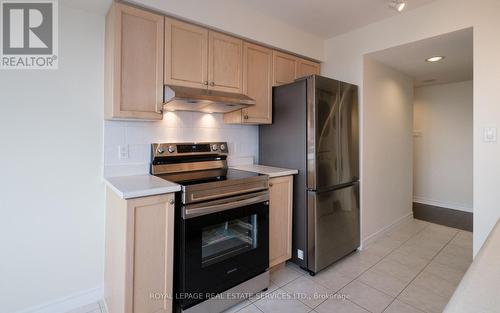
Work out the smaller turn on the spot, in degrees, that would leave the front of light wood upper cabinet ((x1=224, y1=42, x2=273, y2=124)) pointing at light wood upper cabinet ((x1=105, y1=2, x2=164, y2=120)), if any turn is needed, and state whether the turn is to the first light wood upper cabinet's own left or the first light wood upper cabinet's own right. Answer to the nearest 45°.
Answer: approximately 90° to the first light wood upper cabinet's own right

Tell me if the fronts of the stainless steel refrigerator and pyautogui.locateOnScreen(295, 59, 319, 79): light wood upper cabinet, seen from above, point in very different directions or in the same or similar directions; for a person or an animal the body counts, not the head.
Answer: same or similar directions

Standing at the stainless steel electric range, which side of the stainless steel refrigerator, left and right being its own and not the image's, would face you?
right

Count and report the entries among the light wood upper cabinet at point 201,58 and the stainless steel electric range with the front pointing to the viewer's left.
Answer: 0

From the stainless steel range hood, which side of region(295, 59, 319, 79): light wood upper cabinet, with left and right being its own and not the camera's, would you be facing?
right

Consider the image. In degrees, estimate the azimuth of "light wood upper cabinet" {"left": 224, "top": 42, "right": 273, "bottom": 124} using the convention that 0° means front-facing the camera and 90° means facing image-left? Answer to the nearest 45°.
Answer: approximately 315°

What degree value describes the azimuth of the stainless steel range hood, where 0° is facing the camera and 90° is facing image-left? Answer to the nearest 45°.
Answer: approximately 315°

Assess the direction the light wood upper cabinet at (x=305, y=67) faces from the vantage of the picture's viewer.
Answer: facing the viewer and to the right of the viewer

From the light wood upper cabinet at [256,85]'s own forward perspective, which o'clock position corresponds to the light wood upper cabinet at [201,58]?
the light wood upper cabinet at [201,58] is roughly at 3 o'clock from the light wood upper cabinet at [256,85].

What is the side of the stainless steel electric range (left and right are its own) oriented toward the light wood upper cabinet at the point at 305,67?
left

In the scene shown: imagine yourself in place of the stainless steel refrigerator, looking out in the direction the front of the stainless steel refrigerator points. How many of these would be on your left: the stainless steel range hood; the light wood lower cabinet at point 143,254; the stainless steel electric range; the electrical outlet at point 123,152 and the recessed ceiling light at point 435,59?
1

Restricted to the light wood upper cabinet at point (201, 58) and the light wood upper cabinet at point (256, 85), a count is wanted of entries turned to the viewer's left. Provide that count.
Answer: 0

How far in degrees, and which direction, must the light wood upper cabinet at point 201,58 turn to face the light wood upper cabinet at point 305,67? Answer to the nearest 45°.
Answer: approximately 90° to its left

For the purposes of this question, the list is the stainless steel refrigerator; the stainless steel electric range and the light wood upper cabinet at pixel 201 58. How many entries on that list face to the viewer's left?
0

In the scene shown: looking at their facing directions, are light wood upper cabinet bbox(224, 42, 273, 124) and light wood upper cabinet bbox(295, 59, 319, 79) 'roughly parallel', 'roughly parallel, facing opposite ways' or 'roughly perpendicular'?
roughly parallel
